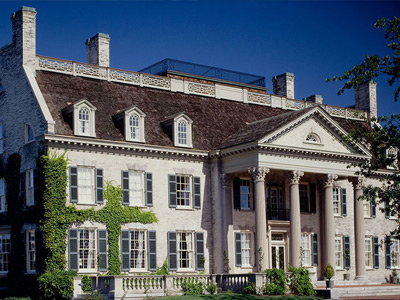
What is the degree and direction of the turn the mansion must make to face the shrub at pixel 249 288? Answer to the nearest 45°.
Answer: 0° — it already faces it

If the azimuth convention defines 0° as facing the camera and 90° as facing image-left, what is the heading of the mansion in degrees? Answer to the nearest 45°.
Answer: approximately 315°

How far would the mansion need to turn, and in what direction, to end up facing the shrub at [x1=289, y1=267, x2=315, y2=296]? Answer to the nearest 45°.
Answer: approximately 45° to its left
